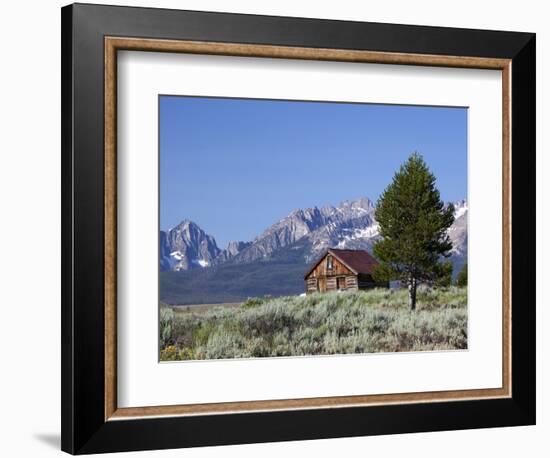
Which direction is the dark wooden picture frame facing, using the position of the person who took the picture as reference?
facing the viewer and to the right of the viewer
